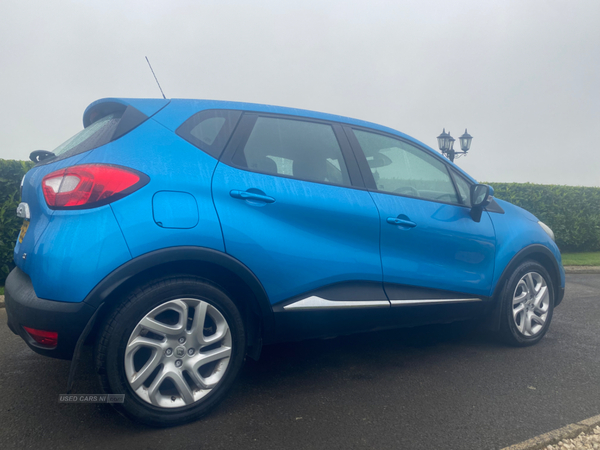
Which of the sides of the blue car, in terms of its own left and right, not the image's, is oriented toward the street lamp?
front

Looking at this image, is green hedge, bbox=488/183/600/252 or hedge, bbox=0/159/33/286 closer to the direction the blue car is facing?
the green hedge

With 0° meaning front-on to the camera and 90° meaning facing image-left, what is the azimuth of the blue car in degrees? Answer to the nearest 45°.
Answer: approximately 225°

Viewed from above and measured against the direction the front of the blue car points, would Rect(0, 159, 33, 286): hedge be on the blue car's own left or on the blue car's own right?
on the blue car's own left

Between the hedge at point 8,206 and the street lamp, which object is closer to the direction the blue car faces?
the street lamp
